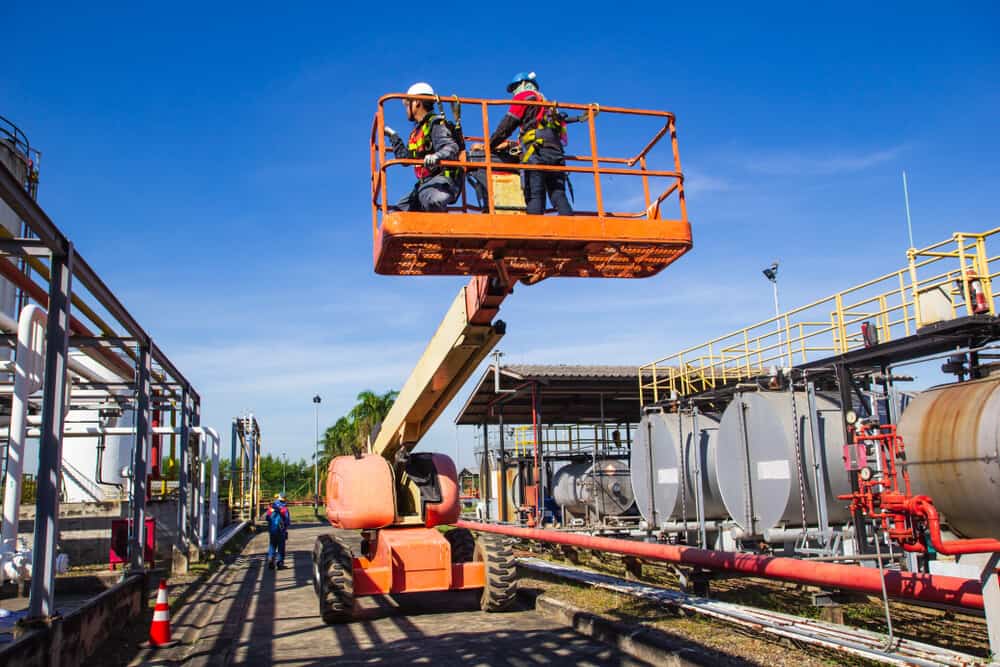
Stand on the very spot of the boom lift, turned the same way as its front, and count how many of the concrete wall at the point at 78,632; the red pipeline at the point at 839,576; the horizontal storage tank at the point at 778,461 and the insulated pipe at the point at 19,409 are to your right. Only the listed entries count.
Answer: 2
